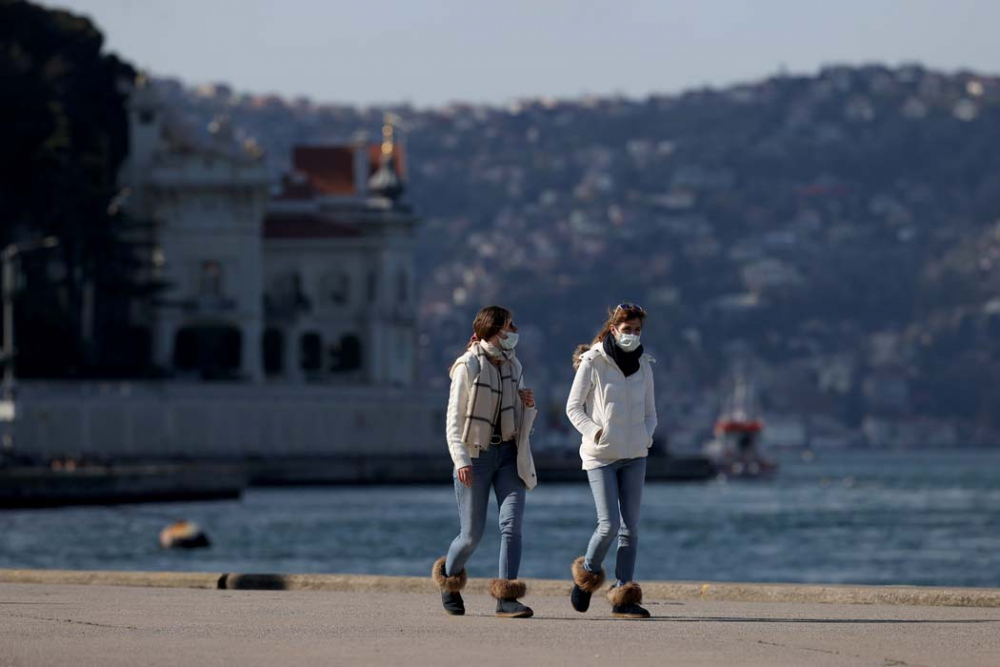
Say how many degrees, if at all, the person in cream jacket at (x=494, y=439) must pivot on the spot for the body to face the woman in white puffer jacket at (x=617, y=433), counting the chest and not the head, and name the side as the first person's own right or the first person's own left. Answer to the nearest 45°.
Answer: approximately 45° to the first person's own left

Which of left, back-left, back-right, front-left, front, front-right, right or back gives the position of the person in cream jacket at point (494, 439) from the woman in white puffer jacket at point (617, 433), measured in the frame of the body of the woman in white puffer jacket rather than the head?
back-right

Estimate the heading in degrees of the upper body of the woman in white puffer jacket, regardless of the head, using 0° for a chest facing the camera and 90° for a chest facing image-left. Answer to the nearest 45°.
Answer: approximately 315°

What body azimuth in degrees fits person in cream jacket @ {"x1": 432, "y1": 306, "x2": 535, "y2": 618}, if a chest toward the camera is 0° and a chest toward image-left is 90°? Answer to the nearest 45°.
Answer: approximately 315°

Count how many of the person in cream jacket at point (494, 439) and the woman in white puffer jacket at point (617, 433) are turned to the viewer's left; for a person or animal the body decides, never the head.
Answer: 0
